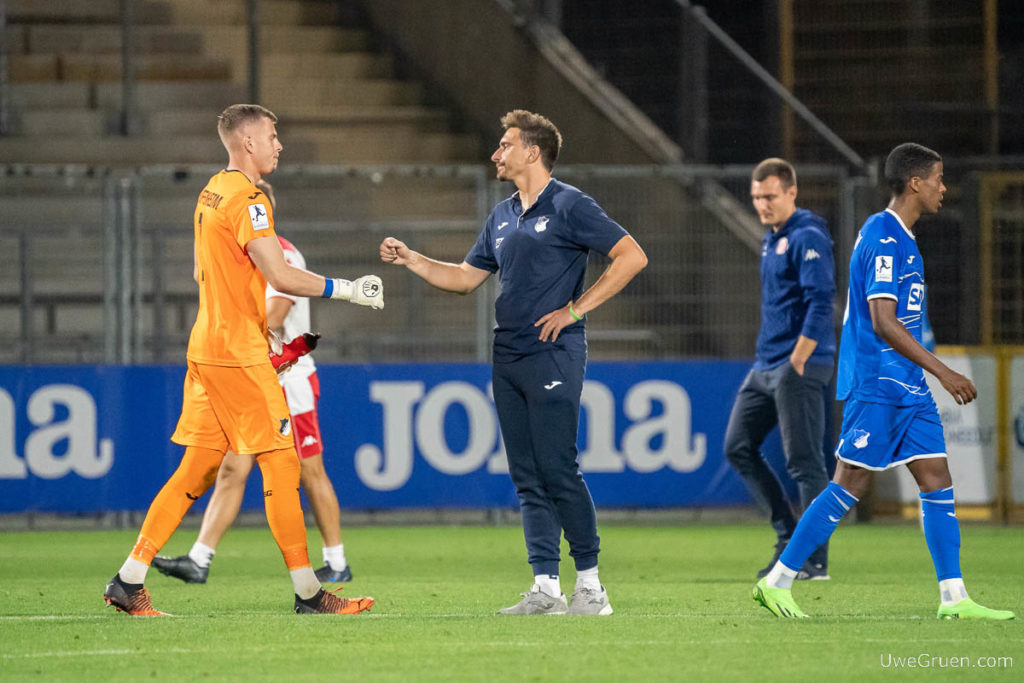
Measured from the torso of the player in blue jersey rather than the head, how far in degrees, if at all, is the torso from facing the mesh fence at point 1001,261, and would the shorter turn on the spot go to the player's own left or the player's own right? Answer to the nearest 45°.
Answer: approximately 90° to the player's own left

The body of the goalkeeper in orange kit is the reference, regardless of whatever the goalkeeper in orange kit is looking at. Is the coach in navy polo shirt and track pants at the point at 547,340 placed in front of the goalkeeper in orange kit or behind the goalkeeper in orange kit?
in front

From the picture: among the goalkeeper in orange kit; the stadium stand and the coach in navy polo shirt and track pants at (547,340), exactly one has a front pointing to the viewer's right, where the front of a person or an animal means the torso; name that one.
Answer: the goalkeeper in orange kit

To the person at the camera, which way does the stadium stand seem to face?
facing the viewer

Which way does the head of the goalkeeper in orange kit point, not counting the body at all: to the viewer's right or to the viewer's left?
to the viewer's right

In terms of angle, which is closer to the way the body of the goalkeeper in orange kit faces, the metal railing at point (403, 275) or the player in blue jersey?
the player in blue jersey

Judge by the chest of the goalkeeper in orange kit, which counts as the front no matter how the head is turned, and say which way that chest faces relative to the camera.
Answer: to the viewer's right

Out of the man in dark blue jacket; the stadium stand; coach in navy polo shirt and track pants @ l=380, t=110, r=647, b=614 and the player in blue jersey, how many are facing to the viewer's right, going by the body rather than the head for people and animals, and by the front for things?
1

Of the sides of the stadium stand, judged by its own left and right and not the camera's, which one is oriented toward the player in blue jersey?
front

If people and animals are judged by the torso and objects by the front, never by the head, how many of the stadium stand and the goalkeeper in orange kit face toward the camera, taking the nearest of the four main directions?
1

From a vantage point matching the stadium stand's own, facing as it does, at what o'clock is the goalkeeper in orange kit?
The goalkeeper in orange kit is roughly at 12 o'clock from the stadium stand.

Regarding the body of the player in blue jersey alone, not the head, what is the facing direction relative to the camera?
to the viewer's right

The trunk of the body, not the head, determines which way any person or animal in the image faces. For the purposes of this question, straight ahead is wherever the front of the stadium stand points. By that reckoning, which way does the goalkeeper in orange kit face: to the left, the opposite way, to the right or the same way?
to the left
